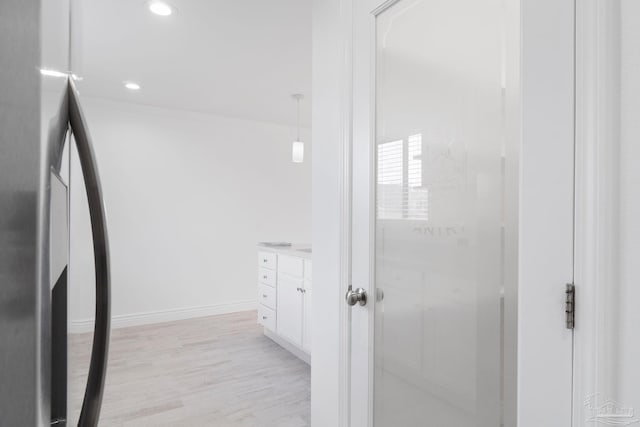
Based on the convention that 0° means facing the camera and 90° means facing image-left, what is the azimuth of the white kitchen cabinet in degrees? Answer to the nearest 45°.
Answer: approximately 45°

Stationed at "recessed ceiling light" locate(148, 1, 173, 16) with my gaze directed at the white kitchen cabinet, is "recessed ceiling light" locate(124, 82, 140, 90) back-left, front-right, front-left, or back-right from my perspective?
front-left

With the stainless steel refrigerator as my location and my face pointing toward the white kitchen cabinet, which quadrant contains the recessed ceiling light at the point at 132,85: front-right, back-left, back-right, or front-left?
front-left

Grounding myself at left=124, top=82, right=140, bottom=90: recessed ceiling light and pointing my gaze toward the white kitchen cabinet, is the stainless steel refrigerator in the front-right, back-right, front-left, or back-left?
front-right

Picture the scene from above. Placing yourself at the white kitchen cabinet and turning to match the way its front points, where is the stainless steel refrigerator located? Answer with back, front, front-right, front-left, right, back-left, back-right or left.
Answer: front-left
